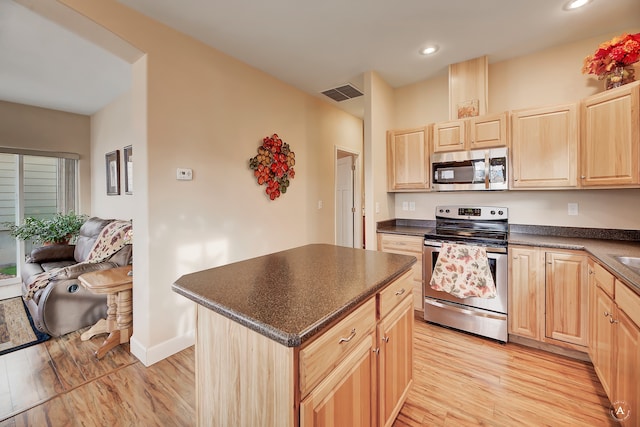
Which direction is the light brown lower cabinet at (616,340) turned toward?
to the viewer's left

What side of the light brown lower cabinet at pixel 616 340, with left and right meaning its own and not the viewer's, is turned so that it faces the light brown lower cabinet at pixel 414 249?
front

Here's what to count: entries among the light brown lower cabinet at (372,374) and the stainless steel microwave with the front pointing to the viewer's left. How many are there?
0

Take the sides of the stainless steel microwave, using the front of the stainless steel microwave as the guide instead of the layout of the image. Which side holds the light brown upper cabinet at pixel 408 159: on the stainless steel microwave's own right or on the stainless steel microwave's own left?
on the stainless steel microwave's own right

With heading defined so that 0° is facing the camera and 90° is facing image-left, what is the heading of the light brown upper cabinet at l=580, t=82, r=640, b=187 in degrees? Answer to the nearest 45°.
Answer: approximately 45°

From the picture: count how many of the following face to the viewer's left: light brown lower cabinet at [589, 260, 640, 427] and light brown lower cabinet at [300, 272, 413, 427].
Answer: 1

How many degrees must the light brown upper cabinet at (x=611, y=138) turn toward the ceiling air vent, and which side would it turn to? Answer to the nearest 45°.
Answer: approximately 45° to its right

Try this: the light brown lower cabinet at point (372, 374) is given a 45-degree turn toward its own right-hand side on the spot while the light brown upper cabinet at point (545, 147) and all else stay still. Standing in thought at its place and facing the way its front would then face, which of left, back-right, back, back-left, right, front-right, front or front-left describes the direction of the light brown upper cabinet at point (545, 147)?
back-left

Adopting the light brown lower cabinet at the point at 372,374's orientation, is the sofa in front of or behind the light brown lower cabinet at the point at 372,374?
behind

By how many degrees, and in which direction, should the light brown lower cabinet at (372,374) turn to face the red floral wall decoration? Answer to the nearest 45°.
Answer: approximately 180°

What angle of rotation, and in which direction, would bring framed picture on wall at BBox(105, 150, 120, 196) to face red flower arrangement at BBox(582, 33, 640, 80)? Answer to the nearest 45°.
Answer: approximately 90° to its left

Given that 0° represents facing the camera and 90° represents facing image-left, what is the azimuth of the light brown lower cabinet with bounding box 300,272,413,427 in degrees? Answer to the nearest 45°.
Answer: approximately 315°
